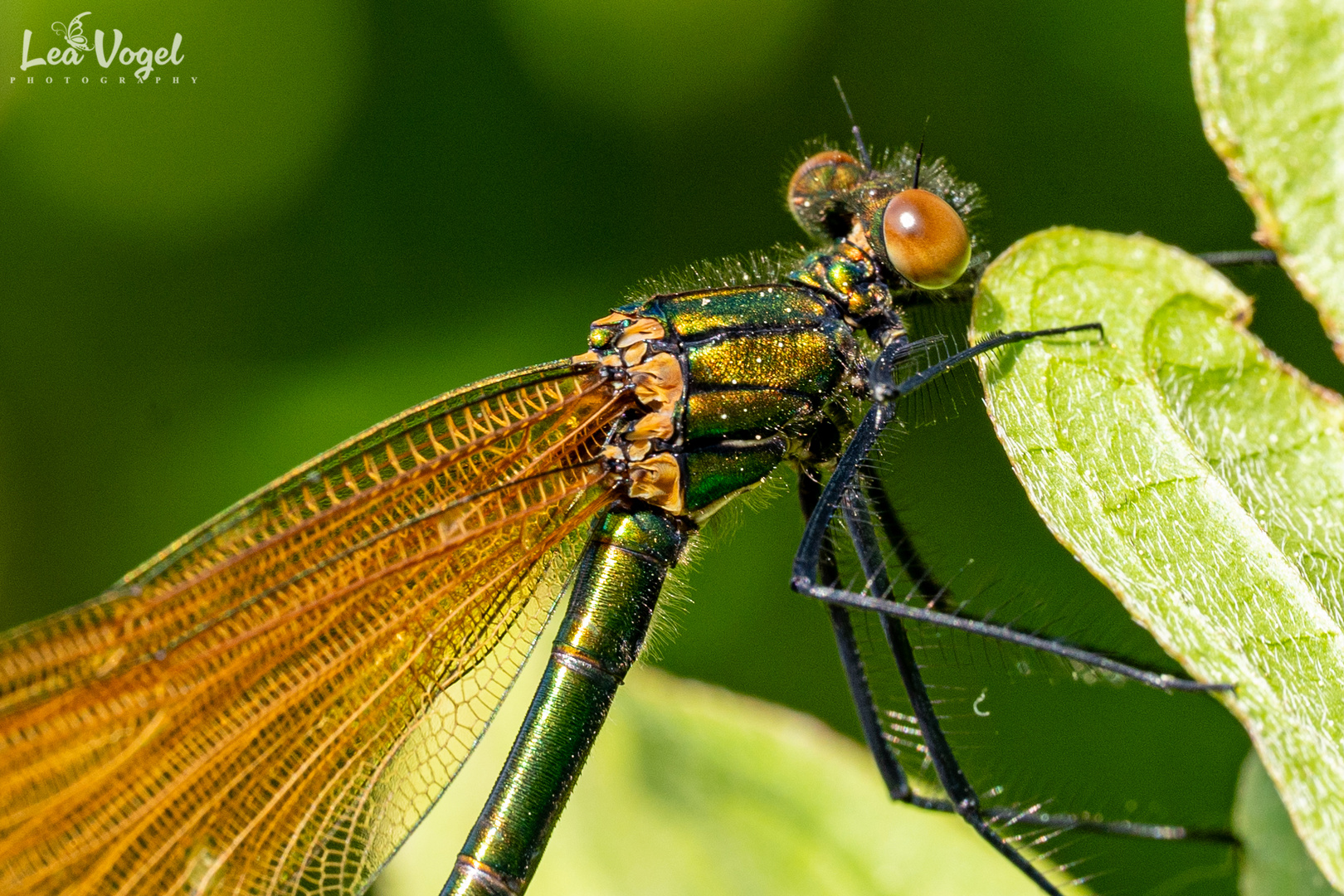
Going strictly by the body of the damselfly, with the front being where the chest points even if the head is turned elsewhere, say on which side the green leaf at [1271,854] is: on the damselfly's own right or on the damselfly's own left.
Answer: on the damselfly's own right

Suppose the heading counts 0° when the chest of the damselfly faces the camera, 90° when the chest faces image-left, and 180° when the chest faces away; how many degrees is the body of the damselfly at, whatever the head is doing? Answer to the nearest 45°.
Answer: approximately 270°
